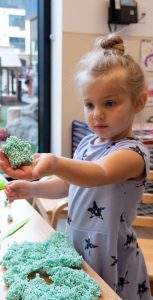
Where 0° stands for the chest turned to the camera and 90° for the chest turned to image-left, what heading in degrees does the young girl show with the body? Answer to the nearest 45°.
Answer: approximately 45°
